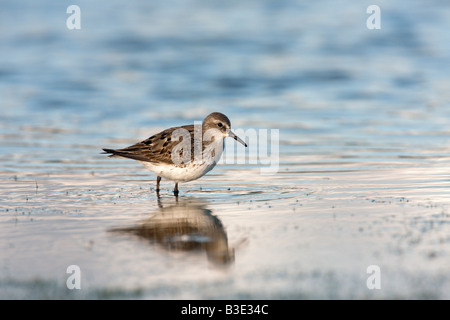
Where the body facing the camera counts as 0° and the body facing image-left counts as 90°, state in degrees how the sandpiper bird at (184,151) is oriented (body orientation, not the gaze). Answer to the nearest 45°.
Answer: approximately 270°
